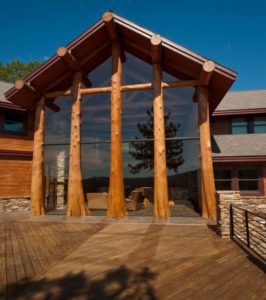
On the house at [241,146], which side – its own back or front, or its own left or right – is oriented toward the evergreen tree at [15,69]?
right

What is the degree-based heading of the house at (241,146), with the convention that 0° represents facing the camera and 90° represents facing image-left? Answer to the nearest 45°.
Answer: approximately 0°
